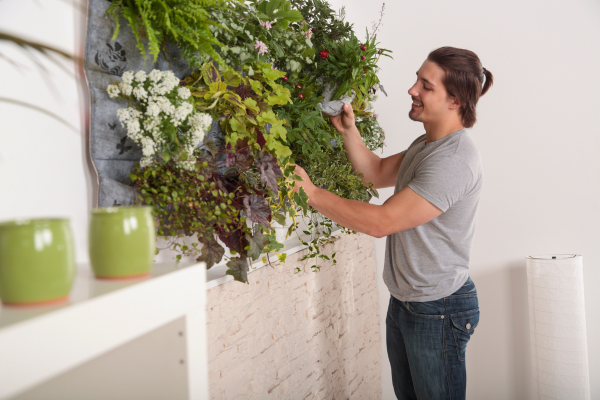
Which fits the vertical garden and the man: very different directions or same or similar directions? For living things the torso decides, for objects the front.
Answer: very different directions

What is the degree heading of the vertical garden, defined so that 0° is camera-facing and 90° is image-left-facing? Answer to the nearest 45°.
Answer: approximately 315°

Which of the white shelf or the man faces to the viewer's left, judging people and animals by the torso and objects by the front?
the man

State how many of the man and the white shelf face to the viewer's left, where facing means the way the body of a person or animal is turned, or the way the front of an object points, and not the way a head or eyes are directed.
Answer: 1

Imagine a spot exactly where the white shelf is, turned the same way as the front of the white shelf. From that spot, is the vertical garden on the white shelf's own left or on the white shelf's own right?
on the white shelf's own left

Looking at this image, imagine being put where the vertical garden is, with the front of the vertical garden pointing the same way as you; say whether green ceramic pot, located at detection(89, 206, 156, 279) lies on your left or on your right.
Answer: on your right

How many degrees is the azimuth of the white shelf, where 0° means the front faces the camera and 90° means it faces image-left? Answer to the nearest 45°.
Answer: approximately 315°

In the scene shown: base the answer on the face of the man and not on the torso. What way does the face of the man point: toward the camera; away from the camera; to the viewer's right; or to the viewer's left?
to the viewer's left

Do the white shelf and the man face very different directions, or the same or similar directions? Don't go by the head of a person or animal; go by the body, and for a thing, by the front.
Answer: very different directions

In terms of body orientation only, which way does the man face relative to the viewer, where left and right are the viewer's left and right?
facing to the left of the viewer
